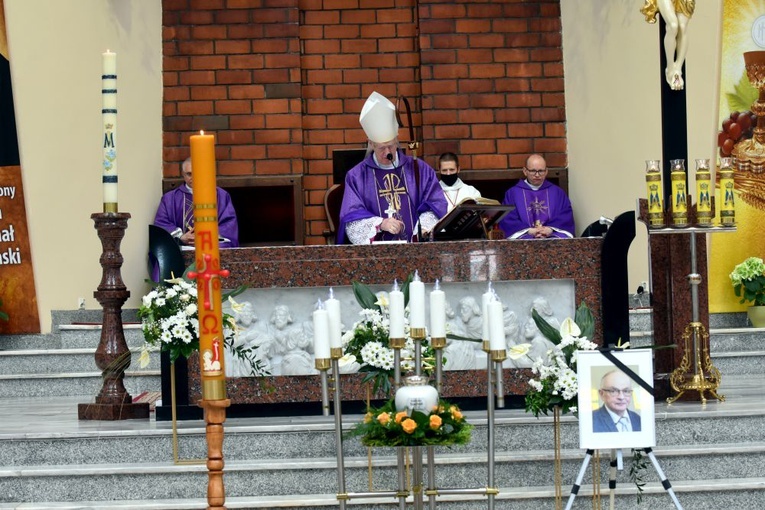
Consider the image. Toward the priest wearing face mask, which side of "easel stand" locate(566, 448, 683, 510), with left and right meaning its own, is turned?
back
